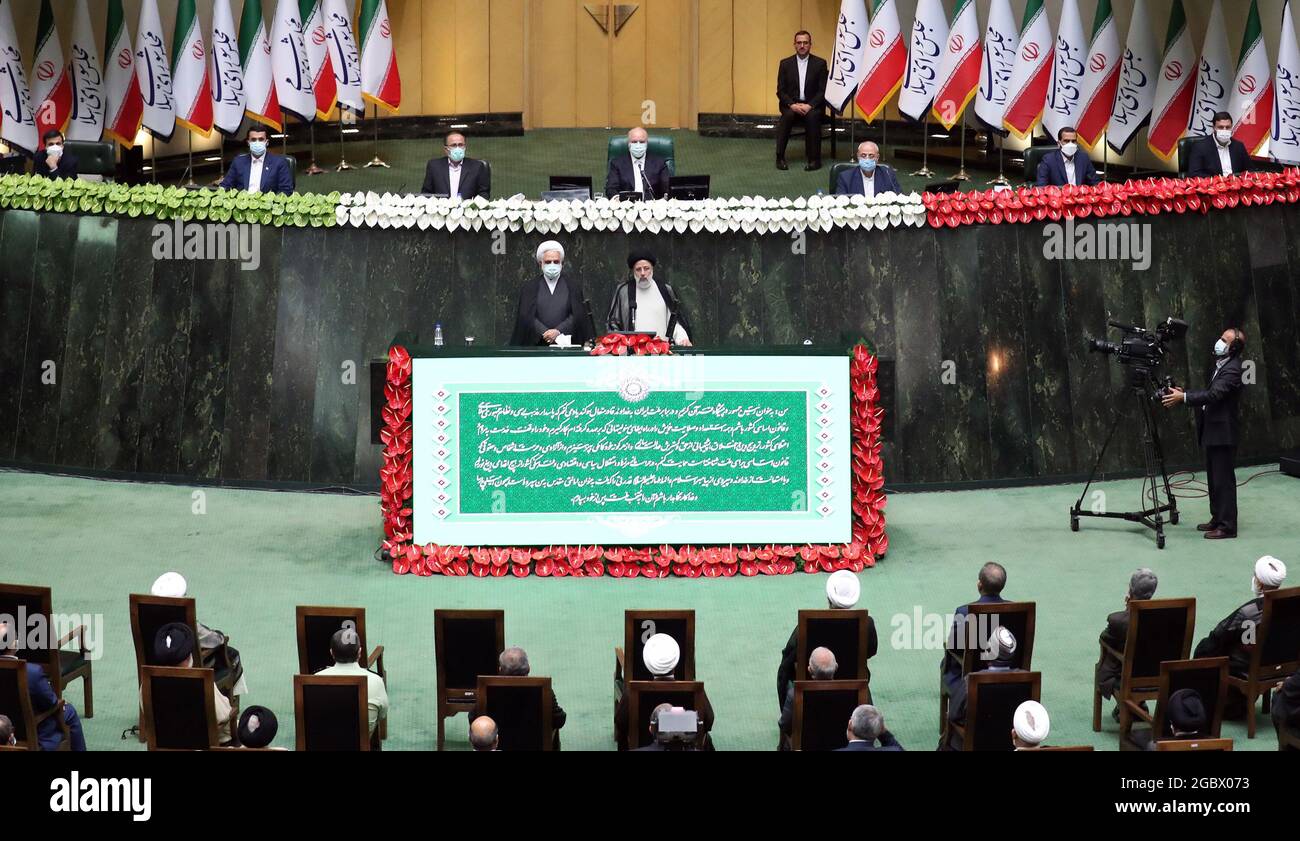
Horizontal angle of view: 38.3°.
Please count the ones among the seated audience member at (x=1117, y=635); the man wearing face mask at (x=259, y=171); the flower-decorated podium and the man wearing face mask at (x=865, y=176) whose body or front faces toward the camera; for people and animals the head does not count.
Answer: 3

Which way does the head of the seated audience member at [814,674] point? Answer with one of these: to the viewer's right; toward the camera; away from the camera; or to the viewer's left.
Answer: away from the camera

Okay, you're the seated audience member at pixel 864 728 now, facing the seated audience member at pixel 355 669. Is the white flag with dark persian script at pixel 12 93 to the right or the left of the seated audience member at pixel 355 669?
right

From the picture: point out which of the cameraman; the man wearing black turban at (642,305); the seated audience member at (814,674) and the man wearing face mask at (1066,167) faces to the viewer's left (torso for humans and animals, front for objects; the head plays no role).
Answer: the cameraman

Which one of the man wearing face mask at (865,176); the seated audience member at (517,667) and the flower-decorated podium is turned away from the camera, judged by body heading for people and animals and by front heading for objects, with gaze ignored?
the seated audience member

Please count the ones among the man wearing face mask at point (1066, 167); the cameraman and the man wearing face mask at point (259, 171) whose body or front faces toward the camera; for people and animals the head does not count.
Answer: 2

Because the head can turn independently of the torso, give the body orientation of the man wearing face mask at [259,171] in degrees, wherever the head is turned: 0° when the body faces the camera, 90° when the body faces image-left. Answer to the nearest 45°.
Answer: approximately 0°

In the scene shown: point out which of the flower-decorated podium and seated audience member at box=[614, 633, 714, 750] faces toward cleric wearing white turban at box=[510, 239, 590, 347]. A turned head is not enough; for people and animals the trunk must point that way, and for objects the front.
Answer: the seated audience member

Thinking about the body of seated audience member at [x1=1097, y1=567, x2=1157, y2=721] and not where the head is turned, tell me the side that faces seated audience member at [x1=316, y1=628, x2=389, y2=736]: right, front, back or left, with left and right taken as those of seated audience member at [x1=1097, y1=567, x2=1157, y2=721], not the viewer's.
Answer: left

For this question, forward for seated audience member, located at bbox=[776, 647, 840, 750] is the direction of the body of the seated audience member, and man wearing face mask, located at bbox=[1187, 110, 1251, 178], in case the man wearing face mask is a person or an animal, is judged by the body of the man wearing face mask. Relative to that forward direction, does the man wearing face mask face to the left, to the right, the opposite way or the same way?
the opposite way
